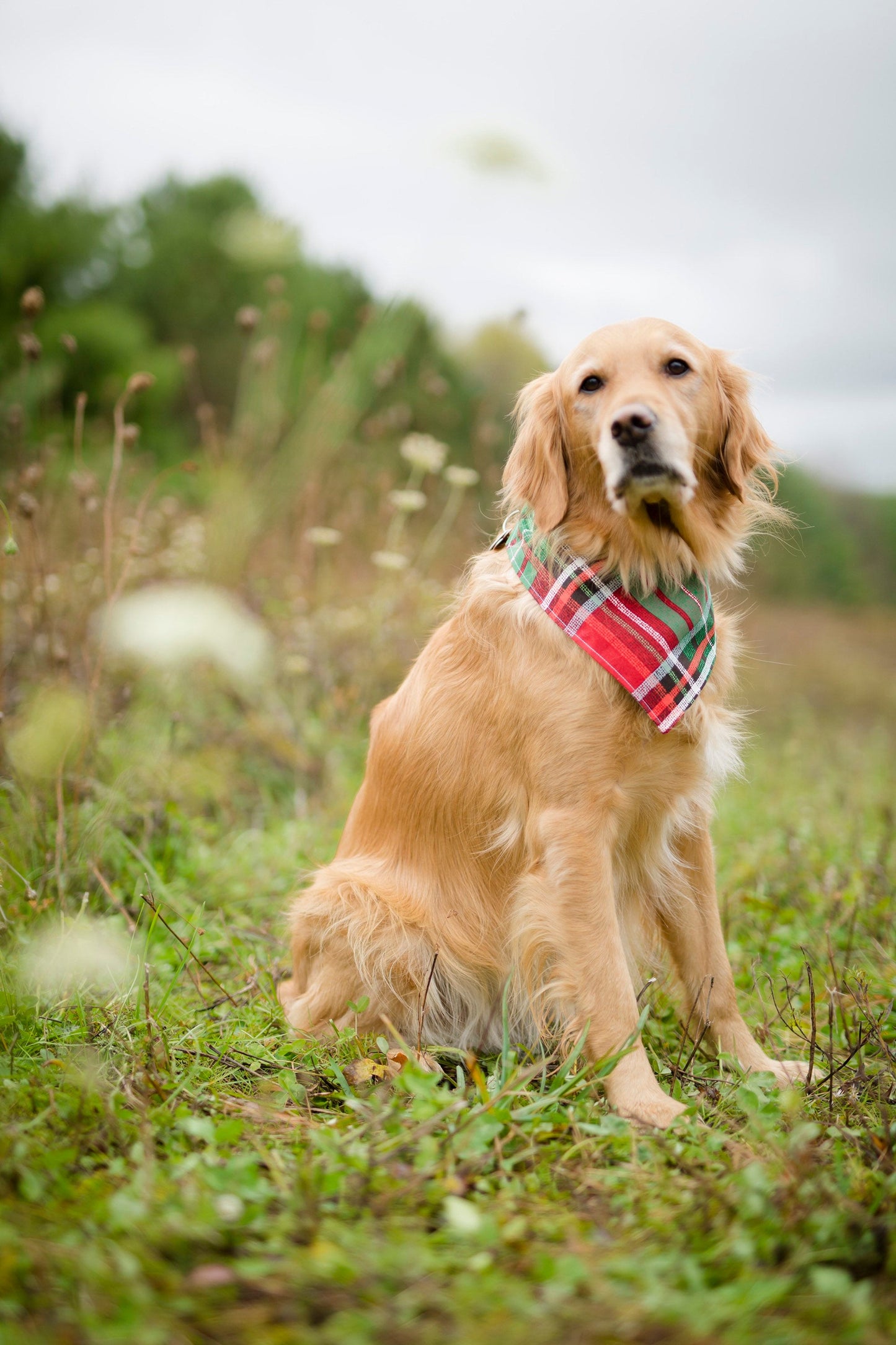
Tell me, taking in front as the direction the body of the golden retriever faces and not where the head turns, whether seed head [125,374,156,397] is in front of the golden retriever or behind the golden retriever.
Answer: behind

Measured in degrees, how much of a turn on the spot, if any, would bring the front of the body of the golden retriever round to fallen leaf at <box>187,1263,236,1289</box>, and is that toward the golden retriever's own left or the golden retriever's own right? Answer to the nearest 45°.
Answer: approximately 45° to the golden retriever's own right

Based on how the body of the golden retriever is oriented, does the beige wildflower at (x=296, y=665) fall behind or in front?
behind

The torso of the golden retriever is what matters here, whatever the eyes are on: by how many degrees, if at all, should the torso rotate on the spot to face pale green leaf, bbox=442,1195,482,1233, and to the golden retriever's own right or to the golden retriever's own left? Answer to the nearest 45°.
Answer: approximately 45° to the golden retriever's own right

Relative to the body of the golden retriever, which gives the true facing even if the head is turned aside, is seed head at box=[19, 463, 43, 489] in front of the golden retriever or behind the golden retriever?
behind

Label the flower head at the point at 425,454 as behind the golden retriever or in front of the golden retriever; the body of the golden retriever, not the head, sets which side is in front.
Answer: behind

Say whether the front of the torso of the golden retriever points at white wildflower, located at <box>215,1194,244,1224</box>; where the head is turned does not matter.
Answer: no
